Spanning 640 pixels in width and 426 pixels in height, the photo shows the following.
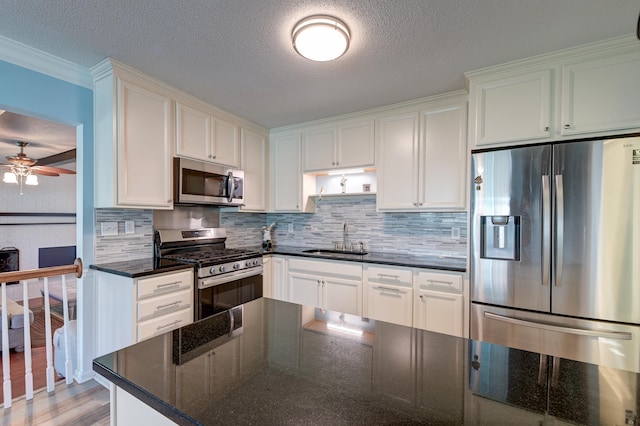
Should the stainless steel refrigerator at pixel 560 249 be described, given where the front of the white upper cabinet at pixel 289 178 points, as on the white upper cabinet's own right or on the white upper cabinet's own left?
on the white upper cabinet's own left

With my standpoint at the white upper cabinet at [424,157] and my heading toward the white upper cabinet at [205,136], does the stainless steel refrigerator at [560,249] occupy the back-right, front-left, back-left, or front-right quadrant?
back-left

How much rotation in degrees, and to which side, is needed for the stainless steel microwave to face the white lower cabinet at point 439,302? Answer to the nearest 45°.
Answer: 0° — it already faces it

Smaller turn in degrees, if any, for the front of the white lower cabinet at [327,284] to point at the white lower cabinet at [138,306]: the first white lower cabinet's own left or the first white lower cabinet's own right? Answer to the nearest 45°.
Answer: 0° — it already faces it

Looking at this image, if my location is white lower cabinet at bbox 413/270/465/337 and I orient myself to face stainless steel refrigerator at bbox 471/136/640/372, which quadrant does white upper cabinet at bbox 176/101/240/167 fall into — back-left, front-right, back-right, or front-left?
back-right

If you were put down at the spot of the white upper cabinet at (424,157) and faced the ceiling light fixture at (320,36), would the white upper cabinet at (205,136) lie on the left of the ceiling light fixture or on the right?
right

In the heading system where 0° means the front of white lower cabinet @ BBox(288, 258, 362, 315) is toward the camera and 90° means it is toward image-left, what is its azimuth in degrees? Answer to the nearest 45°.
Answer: approximately 45°

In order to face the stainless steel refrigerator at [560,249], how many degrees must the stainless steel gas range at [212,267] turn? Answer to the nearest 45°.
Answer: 0° — it already faces it

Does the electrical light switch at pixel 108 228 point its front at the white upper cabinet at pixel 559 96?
yes
